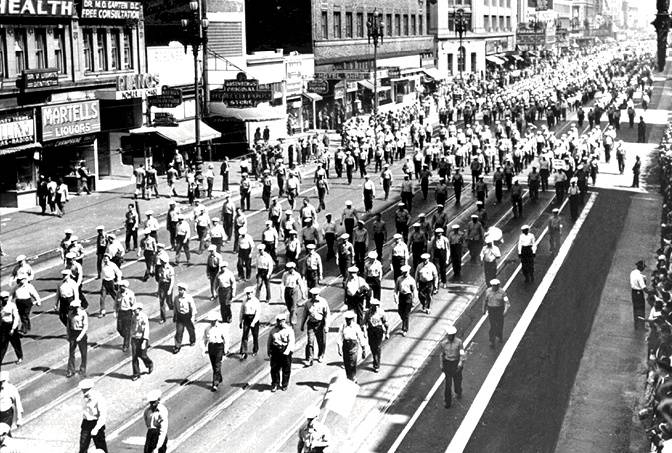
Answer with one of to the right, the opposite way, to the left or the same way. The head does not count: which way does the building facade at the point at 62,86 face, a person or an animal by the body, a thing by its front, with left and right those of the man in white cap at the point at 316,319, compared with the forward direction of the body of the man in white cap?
to the left

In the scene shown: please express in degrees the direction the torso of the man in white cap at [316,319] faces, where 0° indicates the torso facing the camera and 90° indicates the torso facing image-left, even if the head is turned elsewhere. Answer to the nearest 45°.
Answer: approximately 45°

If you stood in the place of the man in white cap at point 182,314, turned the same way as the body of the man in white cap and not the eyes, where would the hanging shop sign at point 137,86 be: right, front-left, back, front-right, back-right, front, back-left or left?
back-right

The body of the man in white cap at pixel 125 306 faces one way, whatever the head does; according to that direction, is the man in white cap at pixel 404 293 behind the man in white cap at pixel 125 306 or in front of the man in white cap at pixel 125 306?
behind

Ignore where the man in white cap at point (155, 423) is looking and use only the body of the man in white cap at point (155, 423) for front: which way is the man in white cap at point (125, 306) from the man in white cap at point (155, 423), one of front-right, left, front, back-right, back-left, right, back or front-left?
back-right

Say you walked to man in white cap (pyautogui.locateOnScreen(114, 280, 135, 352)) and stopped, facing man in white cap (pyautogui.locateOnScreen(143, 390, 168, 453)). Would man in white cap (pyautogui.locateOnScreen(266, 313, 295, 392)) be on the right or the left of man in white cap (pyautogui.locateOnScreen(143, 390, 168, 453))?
left

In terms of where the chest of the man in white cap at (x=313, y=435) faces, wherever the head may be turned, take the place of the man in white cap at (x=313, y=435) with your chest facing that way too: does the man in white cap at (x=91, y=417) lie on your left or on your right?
on your right
